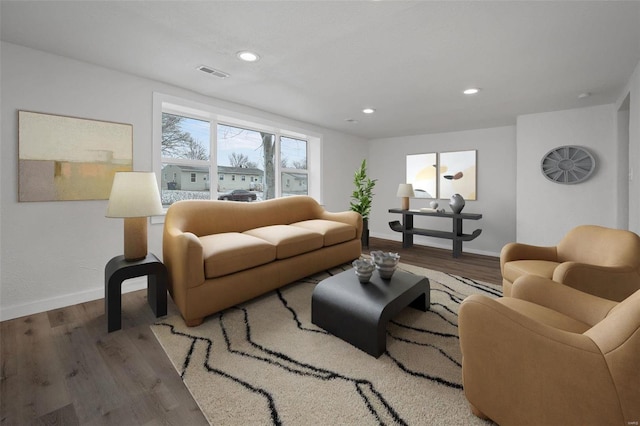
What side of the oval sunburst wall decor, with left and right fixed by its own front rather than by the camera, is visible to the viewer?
front

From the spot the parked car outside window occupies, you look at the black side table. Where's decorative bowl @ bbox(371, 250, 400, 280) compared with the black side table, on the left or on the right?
left

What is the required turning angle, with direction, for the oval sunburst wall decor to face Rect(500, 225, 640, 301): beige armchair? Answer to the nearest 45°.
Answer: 0° — it already faces it

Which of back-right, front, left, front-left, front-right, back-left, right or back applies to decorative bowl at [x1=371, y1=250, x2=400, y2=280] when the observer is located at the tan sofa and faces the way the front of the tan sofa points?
front

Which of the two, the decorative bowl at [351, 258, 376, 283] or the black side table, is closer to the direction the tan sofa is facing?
the decorative bowl

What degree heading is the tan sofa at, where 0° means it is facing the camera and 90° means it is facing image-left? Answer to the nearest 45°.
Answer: approximately 315°

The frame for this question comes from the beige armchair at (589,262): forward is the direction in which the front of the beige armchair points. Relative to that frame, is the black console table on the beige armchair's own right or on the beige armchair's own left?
on the beige armchair's own right

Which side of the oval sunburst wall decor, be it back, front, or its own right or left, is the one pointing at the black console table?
right

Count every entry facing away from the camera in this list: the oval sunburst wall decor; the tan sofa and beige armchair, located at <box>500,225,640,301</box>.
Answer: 0

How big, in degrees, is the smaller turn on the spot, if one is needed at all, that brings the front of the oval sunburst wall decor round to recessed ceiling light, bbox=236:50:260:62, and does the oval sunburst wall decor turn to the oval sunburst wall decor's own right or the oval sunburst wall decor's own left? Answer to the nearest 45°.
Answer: approximately 45° to the oval sunburst wall decor's own right

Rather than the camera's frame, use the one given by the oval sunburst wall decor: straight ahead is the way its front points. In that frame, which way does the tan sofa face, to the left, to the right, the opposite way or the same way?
to the left

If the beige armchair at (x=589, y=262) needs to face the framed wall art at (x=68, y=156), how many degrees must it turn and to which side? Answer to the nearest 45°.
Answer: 0° — it already faces it

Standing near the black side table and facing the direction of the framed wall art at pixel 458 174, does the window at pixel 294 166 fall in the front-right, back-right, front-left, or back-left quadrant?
front-left

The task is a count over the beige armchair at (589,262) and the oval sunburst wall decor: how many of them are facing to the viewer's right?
0

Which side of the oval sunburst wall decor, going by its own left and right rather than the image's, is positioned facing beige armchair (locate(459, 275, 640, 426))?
front

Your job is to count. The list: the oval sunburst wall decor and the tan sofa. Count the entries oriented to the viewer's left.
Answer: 0

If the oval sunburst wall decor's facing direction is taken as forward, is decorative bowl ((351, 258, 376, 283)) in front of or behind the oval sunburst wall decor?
in front

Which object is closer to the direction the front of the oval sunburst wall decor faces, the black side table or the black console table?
the black side table

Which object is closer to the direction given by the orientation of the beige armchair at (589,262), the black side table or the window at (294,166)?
the black side table

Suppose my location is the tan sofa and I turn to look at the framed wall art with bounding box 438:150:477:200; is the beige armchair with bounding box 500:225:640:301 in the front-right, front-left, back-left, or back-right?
front-right
